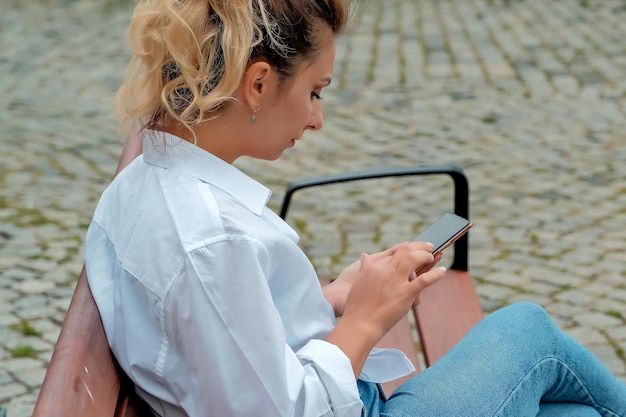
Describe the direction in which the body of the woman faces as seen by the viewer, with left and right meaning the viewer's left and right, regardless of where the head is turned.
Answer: facing to the right of the viewer

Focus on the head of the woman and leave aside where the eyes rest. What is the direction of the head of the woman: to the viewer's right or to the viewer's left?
to the viewer's right
